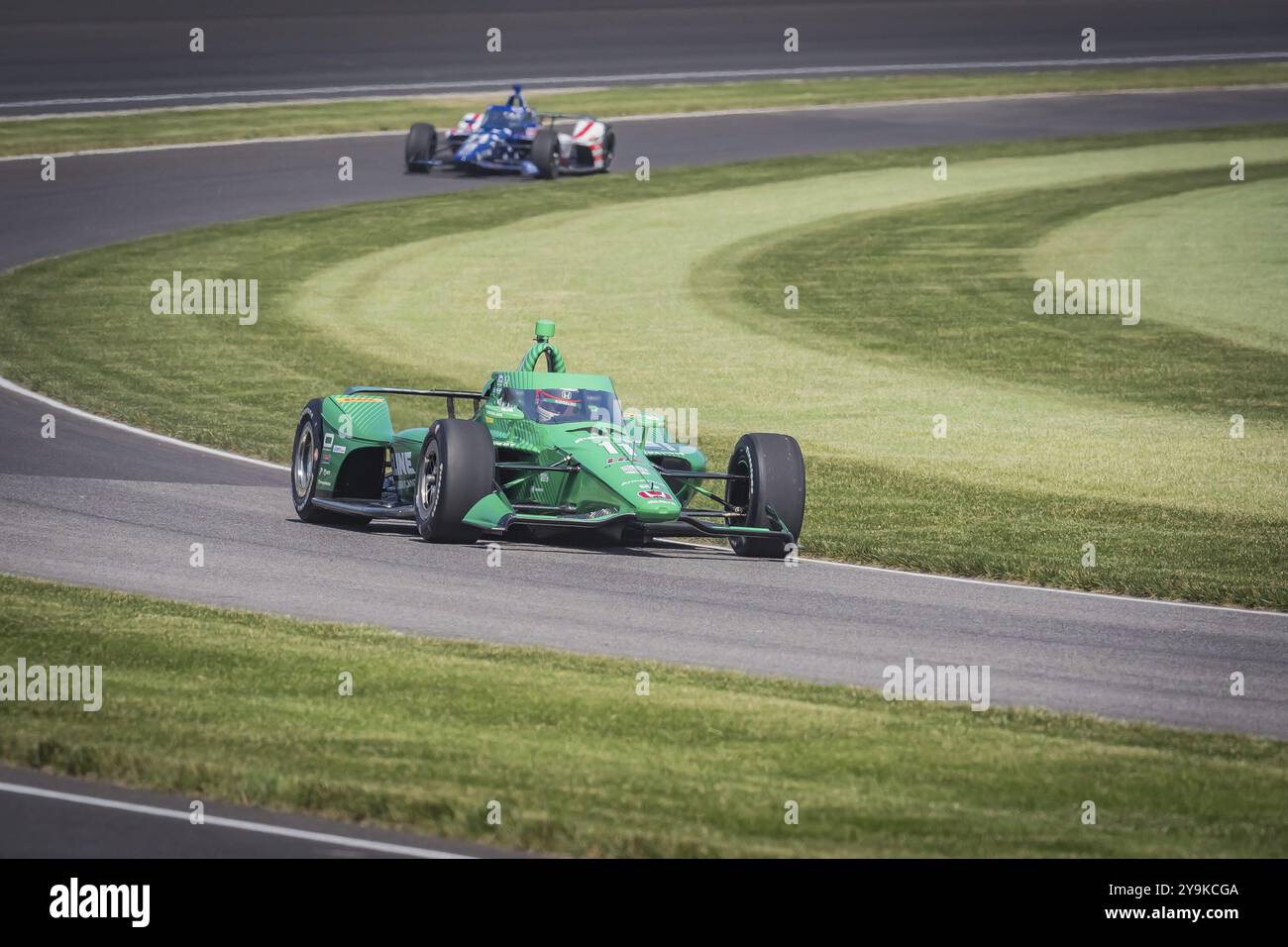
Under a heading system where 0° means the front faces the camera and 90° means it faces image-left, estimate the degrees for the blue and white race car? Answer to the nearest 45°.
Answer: approximately 45°

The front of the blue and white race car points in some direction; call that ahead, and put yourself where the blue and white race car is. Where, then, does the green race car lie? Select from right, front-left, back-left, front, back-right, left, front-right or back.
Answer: front-left
